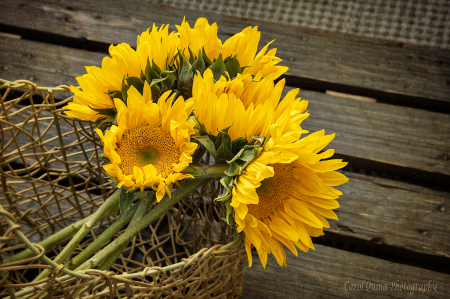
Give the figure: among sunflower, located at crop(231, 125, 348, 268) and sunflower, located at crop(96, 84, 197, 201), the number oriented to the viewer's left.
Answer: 0

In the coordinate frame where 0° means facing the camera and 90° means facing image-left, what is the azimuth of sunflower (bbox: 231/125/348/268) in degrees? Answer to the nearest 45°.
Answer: approximately 315°

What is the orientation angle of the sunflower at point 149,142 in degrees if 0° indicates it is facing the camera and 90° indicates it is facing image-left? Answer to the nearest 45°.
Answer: approximately 0°
